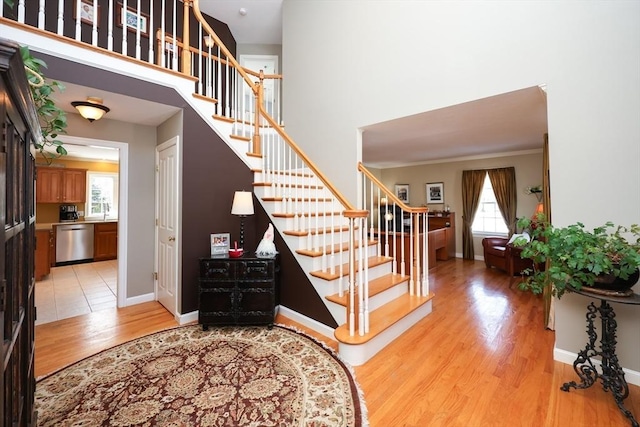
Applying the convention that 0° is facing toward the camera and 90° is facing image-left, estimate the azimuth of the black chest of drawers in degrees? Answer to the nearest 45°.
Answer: approximately 0°

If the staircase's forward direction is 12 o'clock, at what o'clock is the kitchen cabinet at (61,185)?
The kitchen cabinet is roughly at 6 o'clock from the staircase.

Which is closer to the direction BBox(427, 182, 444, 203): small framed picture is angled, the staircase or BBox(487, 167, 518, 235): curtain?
the staircase

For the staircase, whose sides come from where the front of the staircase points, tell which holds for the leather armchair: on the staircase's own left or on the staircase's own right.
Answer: on the staircase's own left

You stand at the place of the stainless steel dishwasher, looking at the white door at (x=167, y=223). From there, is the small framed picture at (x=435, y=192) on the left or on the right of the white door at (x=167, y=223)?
left

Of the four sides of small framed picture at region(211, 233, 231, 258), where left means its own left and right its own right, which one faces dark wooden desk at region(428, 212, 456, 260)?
left

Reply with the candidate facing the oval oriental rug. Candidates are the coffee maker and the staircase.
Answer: the coffee maker

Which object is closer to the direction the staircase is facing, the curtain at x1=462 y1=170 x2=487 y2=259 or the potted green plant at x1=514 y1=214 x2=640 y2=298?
the potted green plant

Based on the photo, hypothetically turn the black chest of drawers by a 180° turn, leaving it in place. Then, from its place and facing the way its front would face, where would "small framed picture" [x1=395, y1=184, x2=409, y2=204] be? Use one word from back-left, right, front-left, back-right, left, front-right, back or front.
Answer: front-right

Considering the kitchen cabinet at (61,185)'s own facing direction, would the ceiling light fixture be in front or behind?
in front

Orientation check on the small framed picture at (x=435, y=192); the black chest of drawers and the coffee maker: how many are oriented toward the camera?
3

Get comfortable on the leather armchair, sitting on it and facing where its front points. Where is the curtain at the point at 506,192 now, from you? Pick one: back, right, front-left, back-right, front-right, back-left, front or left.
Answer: back-right

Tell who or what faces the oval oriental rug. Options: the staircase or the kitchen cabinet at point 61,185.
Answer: the kitchen cabinet

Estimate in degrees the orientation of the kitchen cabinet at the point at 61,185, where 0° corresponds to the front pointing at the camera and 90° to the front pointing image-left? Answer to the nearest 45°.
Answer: approximately 0°
